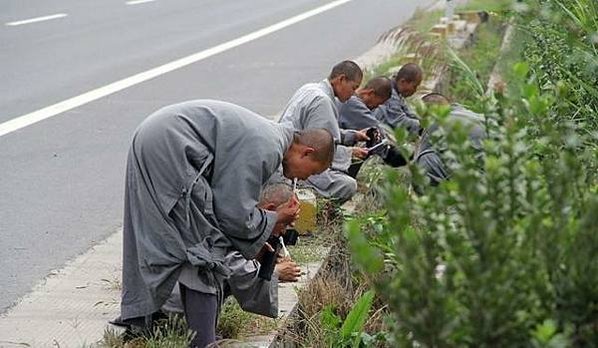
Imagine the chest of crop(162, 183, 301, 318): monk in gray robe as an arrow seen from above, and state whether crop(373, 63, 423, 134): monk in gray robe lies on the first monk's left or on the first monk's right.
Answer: on the first monk's left

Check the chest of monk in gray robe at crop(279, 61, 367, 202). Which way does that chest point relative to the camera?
to the viewer's right

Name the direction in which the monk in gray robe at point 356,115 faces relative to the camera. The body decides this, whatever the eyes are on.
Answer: to the viewer's right

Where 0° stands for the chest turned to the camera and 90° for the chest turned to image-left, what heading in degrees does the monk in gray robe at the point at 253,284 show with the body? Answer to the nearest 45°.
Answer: approximately 270°

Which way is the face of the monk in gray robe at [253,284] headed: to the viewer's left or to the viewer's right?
to the viewer's right

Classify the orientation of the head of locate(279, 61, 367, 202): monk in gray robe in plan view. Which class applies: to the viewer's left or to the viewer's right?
to the viewer's right

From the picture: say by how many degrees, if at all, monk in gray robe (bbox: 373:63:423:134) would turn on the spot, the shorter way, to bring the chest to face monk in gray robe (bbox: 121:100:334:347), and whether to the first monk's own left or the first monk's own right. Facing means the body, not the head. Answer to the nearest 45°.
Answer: approximately 90° to the first monk's own right

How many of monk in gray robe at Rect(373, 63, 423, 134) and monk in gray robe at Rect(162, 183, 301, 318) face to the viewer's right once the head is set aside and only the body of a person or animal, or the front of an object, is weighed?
2

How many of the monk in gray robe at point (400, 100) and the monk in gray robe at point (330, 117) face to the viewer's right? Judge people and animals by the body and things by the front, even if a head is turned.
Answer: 2
